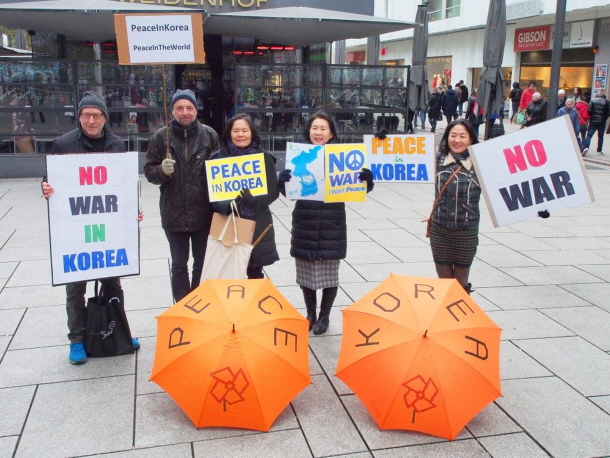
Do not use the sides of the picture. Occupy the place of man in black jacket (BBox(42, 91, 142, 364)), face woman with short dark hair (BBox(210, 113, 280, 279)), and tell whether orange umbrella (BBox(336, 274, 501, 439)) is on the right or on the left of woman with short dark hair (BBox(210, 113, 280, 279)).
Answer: right

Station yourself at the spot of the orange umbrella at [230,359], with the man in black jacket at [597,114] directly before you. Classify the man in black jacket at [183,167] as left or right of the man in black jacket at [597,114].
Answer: left

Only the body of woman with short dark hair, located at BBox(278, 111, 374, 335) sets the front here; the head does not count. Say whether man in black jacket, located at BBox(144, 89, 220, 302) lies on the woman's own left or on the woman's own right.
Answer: on the woman's own right

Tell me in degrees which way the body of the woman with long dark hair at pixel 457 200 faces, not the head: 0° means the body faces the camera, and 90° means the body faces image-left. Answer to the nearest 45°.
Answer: approximately 0°

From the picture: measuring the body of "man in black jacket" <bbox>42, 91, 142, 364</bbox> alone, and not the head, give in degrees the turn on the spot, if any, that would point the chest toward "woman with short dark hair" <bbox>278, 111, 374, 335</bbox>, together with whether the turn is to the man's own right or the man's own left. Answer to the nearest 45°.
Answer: approximately 90° to the man's own left

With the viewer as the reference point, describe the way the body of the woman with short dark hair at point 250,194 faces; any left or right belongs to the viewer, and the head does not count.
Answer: facing the viewer

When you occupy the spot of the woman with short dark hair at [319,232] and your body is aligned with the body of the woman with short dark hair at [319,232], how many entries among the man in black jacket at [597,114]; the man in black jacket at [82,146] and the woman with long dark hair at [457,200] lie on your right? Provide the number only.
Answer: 1

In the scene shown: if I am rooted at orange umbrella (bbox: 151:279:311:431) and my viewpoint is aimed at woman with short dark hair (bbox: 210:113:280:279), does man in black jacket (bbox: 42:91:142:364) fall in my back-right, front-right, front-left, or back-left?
front-left

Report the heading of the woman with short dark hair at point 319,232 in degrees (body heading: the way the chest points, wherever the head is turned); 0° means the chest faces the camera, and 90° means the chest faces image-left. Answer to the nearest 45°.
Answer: approximately 0°

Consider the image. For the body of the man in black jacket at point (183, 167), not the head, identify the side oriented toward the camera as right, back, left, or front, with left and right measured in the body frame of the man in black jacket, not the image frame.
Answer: front

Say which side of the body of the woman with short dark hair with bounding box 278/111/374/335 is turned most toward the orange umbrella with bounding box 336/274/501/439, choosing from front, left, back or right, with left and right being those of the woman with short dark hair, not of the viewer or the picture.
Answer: front

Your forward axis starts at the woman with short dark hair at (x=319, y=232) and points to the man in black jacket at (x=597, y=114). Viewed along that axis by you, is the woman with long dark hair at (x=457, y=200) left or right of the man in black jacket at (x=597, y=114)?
right

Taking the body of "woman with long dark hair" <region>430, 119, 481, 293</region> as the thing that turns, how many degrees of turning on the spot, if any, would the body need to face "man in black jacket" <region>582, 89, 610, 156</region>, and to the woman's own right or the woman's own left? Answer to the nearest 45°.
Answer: approximately 180°

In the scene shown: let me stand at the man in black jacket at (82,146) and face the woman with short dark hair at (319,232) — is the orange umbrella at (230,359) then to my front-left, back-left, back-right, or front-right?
front-right
